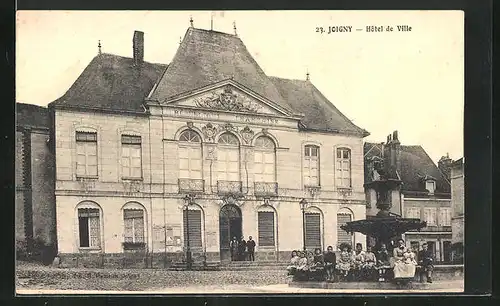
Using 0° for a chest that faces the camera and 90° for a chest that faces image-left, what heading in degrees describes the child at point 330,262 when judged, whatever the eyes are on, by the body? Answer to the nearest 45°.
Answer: approximately 0°

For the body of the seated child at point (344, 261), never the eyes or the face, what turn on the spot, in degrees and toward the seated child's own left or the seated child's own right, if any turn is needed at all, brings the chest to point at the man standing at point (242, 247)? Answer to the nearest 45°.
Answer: approximately 90° to the seated child's own right

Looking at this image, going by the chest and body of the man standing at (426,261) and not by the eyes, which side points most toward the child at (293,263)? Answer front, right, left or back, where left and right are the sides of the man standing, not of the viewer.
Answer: right

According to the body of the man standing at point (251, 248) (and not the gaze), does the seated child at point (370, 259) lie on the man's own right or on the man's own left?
on the man's own left

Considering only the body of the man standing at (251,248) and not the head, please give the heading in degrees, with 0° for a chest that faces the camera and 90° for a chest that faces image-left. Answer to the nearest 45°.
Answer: approximately 0°
